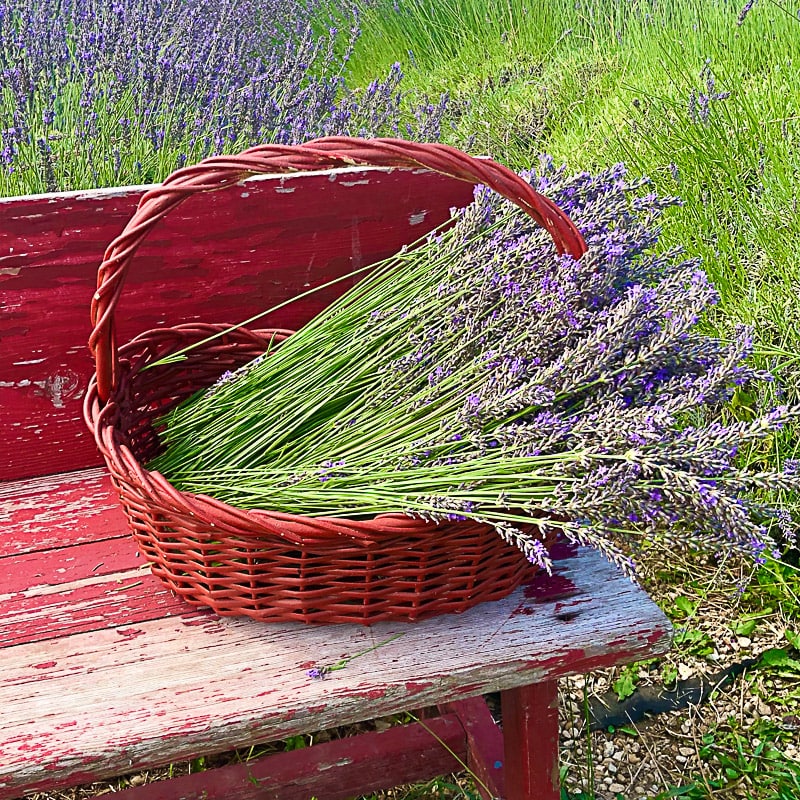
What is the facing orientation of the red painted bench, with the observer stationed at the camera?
facing the viewer

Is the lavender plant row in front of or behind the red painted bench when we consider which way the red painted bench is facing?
behind
